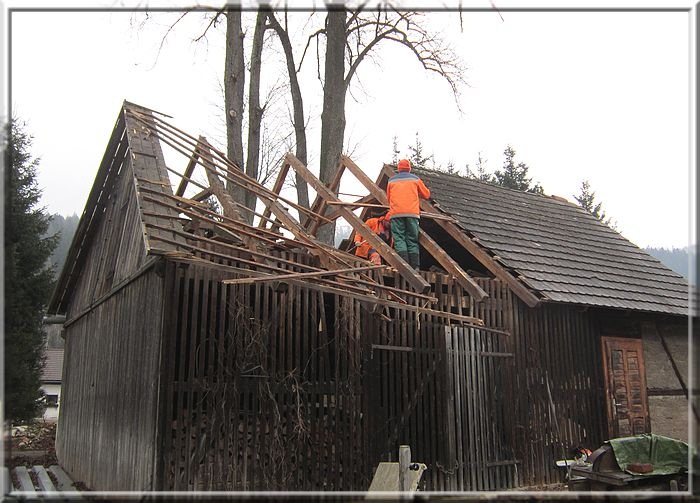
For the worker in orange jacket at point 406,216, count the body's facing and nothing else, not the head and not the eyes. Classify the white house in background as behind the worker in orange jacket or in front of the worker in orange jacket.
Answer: in front

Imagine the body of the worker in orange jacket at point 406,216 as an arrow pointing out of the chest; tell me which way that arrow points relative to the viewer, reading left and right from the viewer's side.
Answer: facing away from the viewer

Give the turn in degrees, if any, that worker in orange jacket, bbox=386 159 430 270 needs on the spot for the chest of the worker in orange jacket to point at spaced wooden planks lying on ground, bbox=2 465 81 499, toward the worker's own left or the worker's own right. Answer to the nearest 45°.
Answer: approximately 90° to the worker's own left
